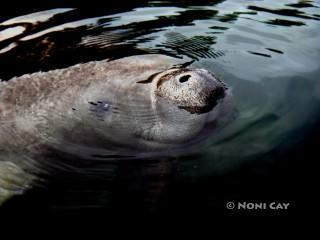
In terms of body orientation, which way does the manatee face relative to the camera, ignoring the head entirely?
to the viewer's right
